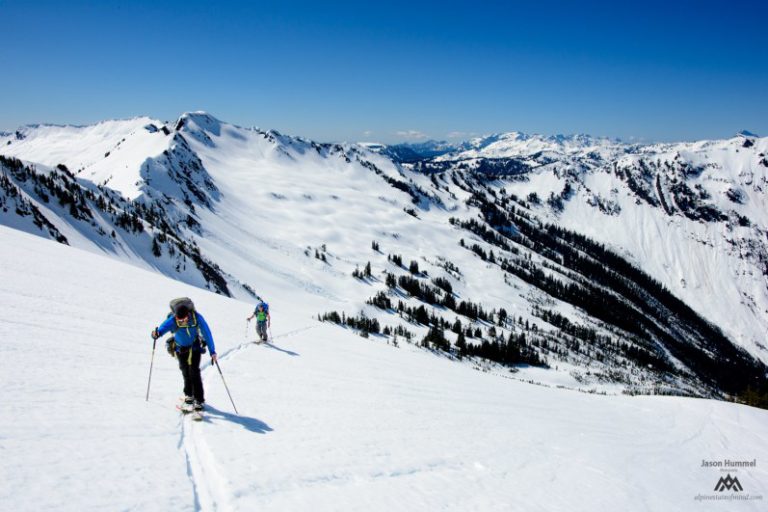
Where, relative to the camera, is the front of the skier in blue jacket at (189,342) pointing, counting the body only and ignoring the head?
toward the camera
